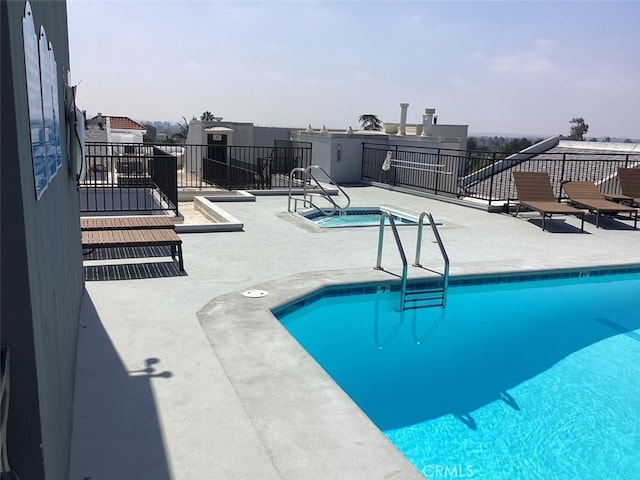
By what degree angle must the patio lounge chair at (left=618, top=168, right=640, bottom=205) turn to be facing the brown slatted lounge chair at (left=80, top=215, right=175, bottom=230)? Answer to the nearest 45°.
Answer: approximately 90° to its right

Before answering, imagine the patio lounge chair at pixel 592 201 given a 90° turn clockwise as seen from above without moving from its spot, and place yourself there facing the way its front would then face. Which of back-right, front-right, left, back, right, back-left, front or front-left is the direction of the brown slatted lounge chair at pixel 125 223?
front

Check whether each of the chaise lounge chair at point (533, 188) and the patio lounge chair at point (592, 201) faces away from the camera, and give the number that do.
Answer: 0

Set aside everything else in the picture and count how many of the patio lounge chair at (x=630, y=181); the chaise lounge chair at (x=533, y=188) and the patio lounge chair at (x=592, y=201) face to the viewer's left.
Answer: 0

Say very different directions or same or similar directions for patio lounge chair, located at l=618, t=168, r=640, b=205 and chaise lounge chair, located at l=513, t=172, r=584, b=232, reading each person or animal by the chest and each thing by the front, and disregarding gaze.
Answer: same or similar directions

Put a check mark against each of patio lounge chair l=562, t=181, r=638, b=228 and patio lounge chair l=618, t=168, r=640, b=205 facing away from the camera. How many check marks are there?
0

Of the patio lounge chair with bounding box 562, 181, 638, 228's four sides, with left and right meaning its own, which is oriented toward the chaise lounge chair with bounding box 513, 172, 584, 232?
right

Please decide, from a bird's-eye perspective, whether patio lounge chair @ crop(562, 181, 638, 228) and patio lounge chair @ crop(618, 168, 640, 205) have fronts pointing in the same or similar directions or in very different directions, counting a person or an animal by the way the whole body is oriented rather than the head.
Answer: same or similar directions

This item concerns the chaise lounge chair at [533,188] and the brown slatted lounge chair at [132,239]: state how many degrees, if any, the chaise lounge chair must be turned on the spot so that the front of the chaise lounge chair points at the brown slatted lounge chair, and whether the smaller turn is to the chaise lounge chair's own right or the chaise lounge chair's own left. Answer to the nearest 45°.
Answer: approximately 90° to the chaise lounge chair's own right
